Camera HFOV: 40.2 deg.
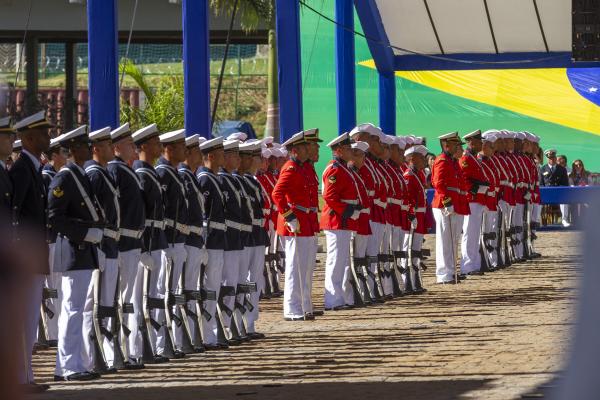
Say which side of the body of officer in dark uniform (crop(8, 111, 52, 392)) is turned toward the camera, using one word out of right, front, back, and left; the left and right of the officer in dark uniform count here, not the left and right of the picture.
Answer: right

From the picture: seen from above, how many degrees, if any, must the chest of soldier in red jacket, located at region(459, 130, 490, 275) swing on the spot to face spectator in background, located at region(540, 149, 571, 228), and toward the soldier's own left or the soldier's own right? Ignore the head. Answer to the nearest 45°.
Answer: approximately 90° to the soldier's own left

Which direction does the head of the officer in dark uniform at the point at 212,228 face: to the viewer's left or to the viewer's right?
to the viewer's right

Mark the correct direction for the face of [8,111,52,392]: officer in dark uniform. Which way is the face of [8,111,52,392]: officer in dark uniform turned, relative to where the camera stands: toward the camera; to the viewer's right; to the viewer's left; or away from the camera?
to the viewer's right

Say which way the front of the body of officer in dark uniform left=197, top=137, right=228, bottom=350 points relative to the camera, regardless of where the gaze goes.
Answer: to the viewer's right

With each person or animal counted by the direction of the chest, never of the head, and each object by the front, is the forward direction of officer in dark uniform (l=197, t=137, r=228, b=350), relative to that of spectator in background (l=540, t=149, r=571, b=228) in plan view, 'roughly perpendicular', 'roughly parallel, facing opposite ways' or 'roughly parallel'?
roughly perpendicular

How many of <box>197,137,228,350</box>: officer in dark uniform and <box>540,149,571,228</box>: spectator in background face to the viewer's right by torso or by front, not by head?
1

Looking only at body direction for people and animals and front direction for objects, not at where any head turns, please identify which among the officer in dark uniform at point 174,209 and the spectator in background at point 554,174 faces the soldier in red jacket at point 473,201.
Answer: the spectator in background

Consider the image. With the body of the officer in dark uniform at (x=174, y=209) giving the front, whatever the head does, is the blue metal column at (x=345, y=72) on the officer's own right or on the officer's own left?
on the officer's own left
